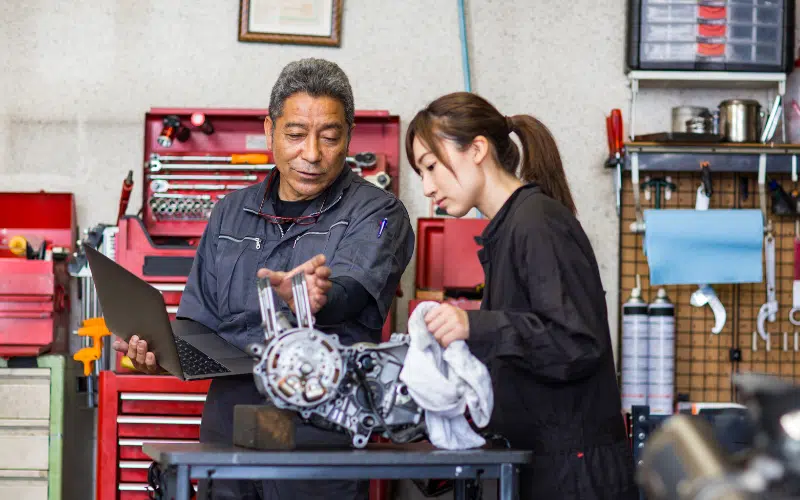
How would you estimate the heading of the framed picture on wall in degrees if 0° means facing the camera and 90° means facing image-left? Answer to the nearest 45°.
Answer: approximately 0°

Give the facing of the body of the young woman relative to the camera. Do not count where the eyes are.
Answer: to the viewer's left

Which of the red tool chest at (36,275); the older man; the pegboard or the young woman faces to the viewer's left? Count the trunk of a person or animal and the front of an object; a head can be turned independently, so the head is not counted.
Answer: the young woman

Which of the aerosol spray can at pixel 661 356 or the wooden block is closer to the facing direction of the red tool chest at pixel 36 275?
the wooden block

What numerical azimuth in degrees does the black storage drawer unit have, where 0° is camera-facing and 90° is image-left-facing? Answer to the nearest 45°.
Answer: approximately 0°

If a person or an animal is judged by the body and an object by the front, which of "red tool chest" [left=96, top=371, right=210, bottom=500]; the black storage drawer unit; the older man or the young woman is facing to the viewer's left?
the young woman

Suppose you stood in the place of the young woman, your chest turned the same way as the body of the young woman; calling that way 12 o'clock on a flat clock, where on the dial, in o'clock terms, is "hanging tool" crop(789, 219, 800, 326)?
The hanging tool is roughly at 4 o'clock from the young woman.
